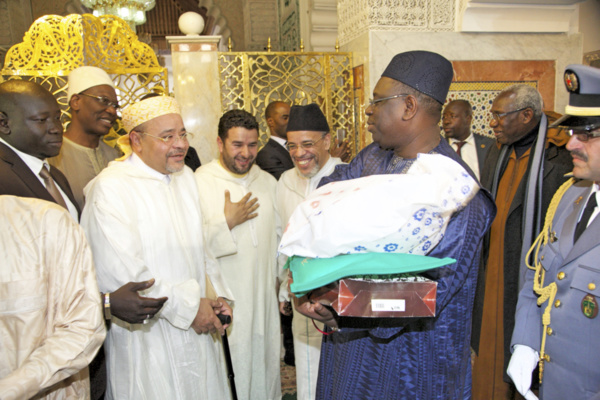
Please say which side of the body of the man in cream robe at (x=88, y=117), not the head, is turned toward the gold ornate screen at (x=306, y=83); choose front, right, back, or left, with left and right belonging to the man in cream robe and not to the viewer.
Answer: left

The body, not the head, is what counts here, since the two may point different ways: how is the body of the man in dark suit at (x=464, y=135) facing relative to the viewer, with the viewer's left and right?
facing the viewer and to the left of the viewer

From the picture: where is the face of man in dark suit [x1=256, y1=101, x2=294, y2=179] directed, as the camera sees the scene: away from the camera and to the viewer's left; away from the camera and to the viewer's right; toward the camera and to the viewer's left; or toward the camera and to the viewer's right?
toward the camera and to the viewer's right

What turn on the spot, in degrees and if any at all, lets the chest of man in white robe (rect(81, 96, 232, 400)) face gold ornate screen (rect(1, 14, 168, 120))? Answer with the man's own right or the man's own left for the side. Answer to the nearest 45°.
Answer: approximately 135° to the man's own left

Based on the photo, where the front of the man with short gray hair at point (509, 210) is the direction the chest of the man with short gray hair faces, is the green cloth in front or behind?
in front

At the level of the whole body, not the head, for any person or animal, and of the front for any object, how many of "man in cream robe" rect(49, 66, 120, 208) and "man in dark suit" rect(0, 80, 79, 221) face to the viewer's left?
0

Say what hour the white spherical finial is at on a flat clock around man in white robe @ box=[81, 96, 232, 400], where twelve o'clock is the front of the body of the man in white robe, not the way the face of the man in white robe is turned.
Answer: The white spherical finial is roughly at 8 o'clock from the man in white robe.

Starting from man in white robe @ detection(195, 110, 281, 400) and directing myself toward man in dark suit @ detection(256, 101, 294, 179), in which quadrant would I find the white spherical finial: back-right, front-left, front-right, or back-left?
front-left

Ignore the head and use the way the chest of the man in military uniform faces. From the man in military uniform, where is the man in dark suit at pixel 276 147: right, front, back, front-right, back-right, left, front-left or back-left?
right

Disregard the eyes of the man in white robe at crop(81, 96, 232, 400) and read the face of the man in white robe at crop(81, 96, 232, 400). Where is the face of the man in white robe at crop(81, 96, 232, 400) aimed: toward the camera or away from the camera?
toward the camera

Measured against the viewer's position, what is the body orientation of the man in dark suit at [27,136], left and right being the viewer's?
facing the viewer and to the right of the viewer

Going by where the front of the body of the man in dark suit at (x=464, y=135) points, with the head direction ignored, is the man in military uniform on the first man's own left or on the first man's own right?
on the first man's own left

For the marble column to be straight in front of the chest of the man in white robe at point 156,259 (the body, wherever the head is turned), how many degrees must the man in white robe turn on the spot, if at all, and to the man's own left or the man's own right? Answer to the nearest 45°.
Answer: approximately 135° to the man's own left

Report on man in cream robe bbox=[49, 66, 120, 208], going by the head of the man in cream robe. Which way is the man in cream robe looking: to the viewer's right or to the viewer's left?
to the viewer's right
